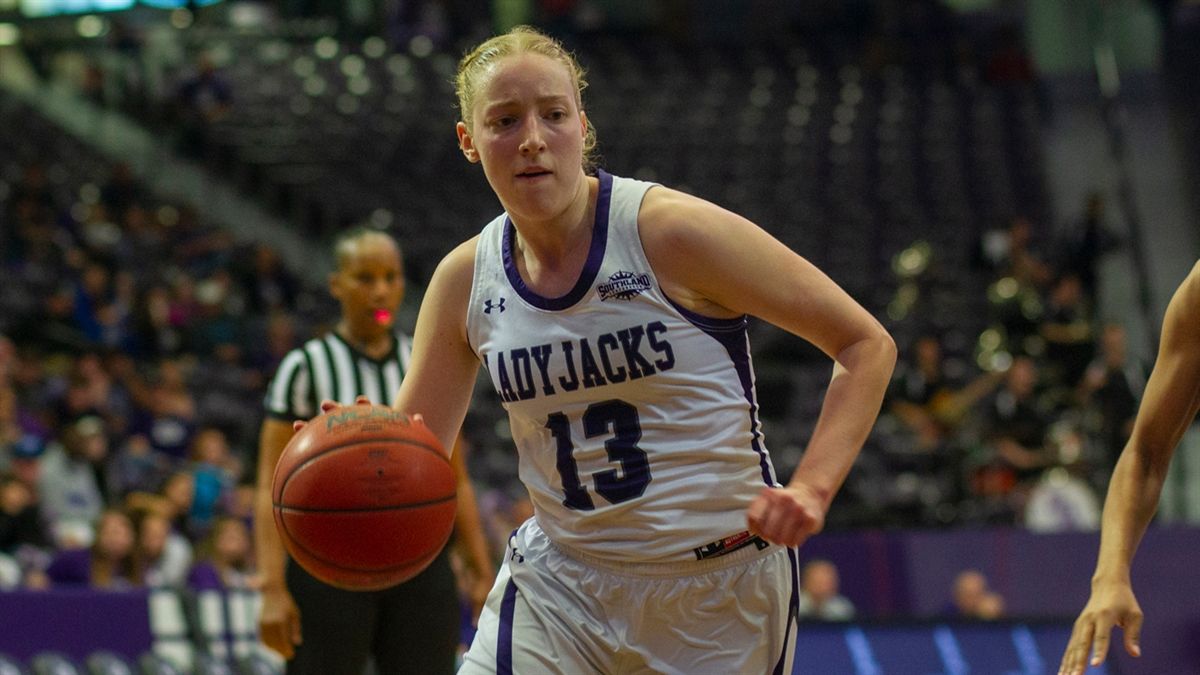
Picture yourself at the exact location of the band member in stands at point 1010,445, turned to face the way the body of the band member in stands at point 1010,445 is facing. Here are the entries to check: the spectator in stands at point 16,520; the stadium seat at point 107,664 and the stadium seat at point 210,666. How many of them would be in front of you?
3

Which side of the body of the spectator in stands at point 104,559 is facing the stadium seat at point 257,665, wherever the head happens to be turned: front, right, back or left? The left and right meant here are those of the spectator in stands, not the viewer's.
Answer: front

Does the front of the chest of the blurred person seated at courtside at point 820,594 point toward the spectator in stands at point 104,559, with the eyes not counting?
no

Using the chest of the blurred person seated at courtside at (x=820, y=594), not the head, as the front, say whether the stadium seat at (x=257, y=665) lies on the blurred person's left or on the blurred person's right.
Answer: on the blurred person's right

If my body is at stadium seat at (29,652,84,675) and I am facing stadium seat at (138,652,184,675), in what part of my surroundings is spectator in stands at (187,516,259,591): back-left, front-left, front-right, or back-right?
front-left

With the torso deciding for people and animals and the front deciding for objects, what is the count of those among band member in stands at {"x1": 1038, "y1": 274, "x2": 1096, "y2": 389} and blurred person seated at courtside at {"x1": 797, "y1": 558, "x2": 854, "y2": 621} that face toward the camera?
2

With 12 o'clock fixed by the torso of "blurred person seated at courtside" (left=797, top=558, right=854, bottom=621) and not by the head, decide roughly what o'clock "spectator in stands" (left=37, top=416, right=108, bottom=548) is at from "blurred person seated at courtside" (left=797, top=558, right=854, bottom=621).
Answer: "spectator in stands" (left=37, top=416, right=108, bottom=548) is roughly at 3 o'clock from "blurred person seated at courtside" (left=797, top=558, right=854, bottom=621).

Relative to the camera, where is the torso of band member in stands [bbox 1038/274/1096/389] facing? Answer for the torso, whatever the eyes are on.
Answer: toward the camera

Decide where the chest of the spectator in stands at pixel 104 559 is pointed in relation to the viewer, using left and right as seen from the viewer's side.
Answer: facing the viewer and to the right of the viewer

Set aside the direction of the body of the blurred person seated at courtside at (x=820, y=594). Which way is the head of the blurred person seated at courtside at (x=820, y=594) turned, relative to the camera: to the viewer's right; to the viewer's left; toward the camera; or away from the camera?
toward the camera

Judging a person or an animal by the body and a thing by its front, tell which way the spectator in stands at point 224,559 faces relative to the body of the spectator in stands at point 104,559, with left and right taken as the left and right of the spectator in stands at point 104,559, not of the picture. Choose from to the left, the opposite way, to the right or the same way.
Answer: the same way

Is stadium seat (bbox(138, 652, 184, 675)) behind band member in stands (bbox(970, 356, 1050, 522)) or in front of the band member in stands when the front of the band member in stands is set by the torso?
in front

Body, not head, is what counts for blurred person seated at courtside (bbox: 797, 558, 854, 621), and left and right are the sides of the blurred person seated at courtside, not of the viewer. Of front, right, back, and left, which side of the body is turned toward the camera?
front

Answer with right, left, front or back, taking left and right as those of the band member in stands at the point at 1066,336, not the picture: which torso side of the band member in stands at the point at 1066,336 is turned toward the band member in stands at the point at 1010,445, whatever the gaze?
front

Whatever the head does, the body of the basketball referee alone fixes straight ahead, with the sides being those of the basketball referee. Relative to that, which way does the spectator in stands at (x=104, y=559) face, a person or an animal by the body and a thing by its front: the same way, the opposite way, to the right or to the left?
the same way

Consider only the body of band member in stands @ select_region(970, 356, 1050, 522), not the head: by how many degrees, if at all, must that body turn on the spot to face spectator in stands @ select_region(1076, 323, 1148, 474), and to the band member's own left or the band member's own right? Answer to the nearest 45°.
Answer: approximately 90° to the band member's own left

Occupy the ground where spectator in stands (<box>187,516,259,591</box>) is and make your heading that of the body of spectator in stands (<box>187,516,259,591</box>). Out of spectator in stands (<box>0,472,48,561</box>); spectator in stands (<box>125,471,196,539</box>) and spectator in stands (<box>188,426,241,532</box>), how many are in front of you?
0

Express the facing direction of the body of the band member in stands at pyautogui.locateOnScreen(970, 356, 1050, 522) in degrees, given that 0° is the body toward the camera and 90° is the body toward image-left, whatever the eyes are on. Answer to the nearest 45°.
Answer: approximately 45°
